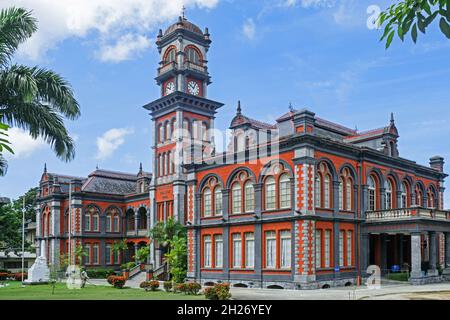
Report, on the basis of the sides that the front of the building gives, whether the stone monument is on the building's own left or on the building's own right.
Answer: on the building's own right

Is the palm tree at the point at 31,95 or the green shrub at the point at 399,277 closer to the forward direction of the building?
the palm tree

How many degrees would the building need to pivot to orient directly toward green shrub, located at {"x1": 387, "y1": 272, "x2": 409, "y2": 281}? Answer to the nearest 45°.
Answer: approximately 135° to its left

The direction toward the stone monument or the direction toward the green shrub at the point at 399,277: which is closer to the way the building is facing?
the stone monument

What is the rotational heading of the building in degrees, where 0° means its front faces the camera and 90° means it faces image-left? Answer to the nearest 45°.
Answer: approximately 45°

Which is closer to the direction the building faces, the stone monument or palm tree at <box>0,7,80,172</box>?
the palm tree

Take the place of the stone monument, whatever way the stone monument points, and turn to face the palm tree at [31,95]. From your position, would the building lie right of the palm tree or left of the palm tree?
left
